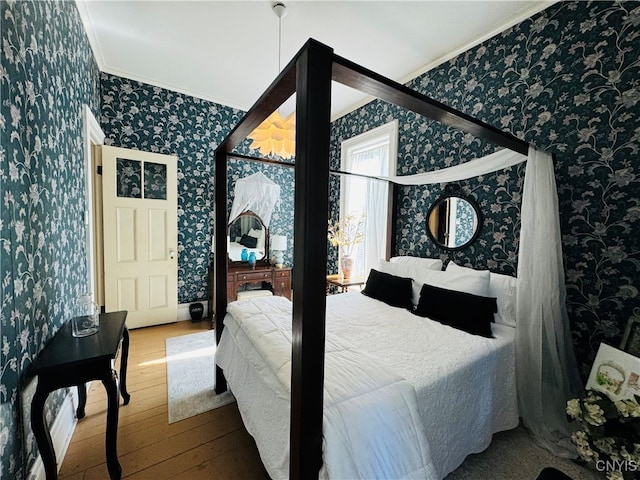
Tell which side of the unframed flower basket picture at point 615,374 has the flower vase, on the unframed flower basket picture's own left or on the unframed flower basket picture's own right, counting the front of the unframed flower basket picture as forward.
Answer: on the unframed flower basket picture's own right

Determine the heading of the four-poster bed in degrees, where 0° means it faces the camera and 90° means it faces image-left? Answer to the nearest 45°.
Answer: approximately 45°

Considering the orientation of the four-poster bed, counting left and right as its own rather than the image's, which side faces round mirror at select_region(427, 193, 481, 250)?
back

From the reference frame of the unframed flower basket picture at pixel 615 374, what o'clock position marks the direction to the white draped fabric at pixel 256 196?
The white draped fabric is roughly at 3 o'clock from the unframed flower basket picture.

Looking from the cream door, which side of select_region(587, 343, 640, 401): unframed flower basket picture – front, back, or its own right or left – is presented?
right

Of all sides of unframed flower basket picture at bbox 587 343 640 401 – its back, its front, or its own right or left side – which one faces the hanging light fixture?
right

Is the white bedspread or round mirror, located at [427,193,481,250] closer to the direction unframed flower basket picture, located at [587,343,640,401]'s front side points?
the white bedspread

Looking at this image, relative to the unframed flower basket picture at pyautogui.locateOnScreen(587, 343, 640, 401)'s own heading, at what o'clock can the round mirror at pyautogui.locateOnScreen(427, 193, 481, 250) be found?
The round mirror is roughly at 4 o'clock from the unframed flower basket picture.

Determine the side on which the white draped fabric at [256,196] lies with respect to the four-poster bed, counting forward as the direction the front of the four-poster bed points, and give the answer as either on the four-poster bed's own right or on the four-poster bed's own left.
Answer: on the four-poster bed's own right
